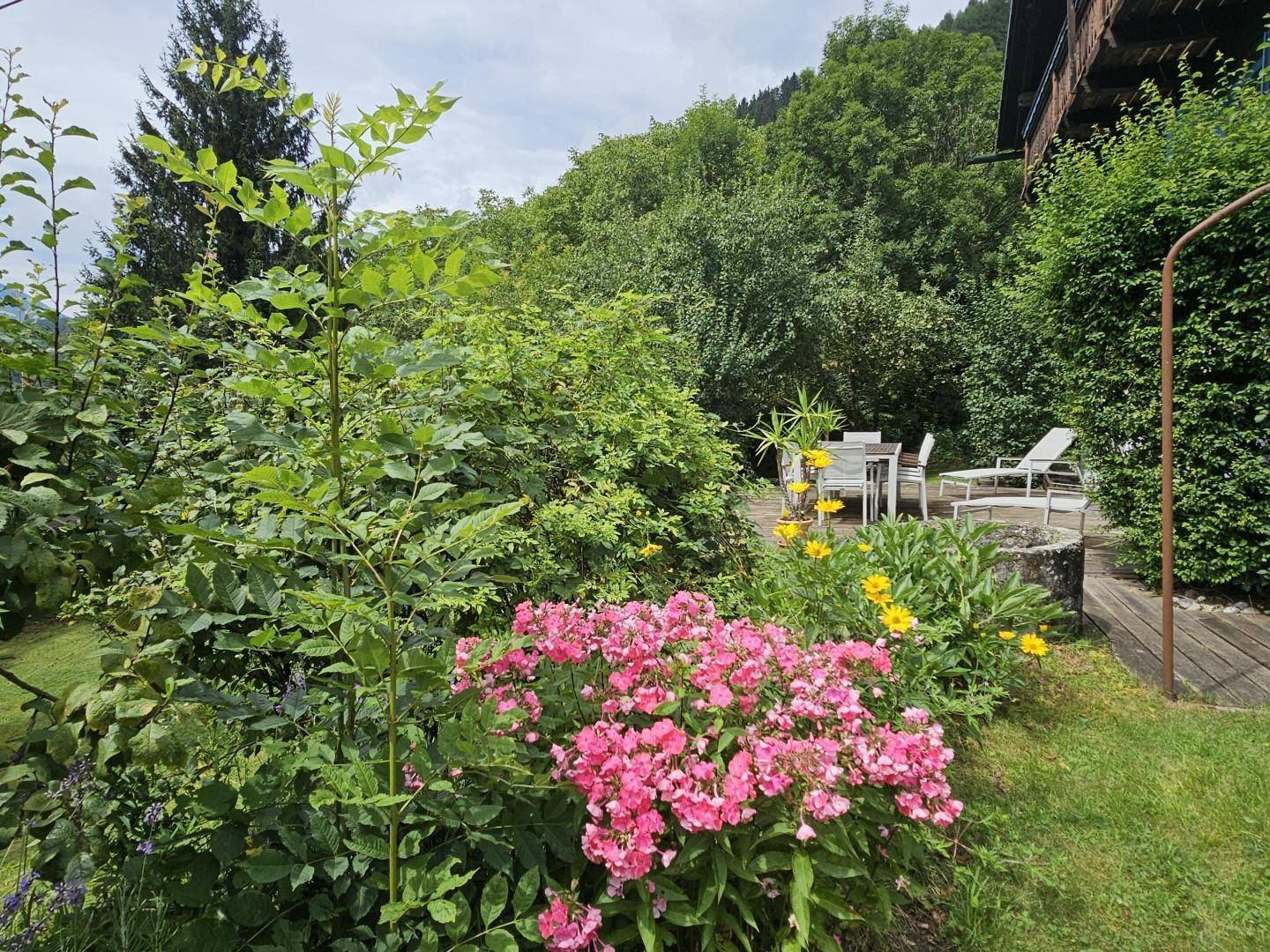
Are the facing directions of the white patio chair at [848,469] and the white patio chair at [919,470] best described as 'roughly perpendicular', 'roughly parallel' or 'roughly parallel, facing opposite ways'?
roughly perpendicular

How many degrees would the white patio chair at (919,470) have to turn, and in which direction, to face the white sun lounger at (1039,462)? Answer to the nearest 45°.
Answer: approximately 180°

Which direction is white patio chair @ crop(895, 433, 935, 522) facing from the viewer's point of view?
to the viewer's left

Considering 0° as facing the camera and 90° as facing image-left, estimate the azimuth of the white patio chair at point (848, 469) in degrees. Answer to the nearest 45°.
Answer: approximately 180°

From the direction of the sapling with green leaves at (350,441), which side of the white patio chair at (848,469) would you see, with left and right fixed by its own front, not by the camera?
back

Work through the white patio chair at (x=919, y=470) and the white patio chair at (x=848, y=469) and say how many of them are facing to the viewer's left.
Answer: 1

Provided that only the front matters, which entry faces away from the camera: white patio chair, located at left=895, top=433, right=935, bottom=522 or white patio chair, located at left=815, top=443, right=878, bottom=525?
white patio chair, located at left=815, top=443, right=878, bottom=525

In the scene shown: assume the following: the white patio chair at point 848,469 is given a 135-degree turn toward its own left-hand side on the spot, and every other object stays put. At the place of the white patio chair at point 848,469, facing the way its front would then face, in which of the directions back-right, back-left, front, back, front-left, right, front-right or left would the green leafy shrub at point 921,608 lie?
front-left

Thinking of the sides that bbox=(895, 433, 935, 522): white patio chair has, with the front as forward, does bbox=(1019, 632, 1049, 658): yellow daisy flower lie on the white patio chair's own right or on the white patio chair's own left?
on the white patio chair's own left

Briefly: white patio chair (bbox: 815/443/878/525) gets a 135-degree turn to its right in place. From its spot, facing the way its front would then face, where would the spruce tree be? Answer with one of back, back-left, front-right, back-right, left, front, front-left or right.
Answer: back-right

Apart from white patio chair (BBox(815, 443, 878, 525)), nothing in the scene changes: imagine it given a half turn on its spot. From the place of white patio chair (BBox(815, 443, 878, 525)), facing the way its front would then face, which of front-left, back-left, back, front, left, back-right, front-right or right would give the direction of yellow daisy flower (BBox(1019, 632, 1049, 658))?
front

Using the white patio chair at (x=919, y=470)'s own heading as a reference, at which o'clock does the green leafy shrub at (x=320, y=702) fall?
The green leafy shrub is roughly at 9 o'clock from the white patio chair.

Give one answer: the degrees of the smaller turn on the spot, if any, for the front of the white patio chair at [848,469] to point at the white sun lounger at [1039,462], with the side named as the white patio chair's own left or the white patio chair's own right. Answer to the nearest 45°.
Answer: approximately 45° to the white patio chair's own right
